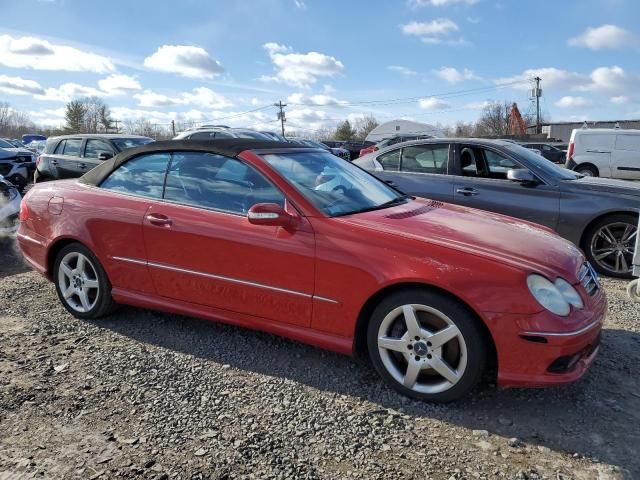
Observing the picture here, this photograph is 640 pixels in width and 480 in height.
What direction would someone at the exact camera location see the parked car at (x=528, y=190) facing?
facing to the right of the viewer

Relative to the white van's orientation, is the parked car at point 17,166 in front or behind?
behind

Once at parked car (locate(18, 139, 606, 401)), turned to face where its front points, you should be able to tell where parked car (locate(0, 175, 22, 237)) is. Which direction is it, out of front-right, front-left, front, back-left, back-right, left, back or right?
back

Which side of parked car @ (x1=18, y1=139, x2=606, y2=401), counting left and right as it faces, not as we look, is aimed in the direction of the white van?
left

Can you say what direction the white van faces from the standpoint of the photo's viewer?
facing to the right of the viewer

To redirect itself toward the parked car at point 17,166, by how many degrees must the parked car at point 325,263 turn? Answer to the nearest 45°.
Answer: approximately 180°

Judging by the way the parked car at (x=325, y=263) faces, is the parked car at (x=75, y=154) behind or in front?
behind
